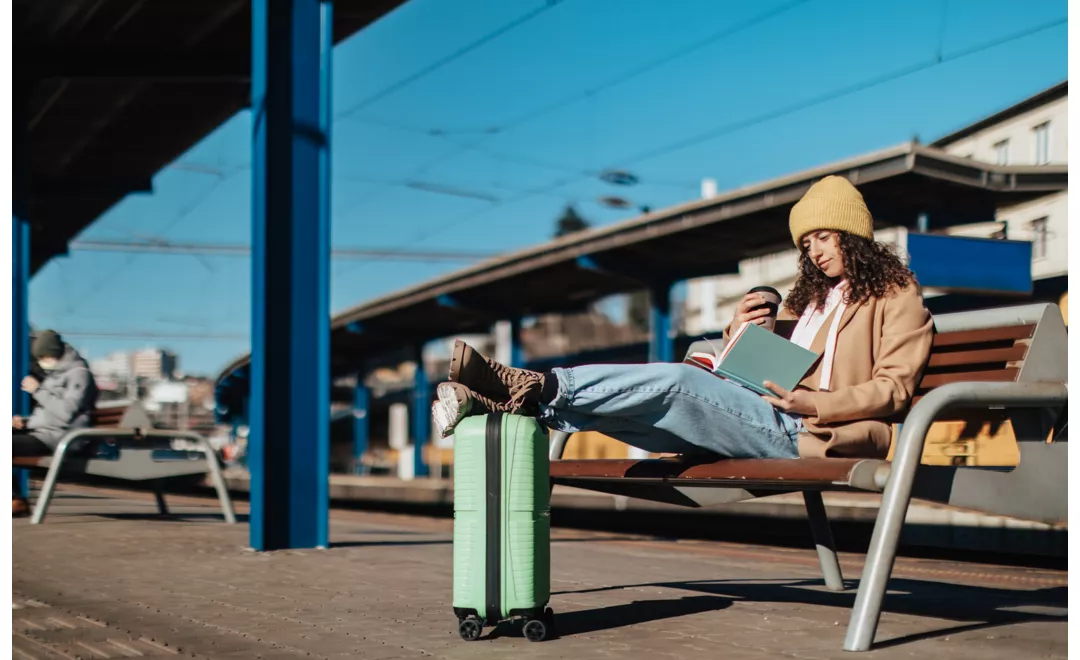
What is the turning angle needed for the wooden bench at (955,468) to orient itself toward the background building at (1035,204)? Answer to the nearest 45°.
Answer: approximately 135° to its right

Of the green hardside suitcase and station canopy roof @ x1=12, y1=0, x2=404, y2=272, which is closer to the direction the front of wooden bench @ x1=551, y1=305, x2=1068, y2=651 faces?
the green hardside suitcase

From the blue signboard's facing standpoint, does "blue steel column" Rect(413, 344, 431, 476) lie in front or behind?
behind

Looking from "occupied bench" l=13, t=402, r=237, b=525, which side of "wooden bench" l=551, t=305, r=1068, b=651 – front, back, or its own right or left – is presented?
right

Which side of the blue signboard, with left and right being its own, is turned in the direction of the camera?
front

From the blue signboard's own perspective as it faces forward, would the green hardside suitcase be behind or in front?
in front

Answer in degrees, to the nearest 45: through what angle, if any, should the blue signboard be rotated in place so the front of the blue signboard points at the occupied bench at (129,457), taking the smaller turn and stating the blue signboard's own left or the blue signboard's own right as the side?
approximately 45° to the blue signboard's own right

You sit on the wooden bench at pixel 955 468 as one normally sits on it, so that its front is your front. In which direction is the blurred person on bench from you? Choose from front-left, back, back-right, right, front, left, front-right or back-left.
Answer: right

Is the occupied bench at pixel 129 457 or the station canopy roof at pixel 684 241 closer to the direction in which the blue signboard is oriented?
the occupied bench

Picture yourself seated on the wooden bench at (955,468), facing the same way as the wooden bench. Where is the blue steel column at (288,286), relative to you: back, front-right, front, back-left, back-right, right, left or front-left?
right

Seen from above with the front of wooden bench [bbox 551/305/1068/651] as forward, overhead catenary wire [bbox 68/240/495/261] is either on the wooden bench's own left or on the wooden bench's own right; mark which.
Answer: on the wooden bench's own right

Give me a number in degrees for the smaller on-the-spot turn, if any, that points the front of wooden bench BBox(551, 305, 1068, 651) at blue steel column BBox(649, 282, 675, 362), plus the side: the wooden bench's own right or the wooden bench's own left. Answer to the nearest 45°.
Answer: approximately 135° to the wooden bench's own right

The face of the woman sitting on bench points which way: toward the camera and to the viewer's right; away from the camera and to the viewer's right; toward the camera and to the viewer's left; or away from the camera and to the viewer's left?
toward the camera and to the viewer's left

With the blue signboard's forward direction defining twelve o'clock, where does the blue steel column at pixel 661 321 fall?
The blue steel column is roughly at 5 o'clock from the blue signboard.

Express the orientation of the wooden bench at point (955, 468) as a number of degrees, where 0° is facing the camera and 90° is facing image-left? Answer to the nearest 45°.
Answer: approximately 45°

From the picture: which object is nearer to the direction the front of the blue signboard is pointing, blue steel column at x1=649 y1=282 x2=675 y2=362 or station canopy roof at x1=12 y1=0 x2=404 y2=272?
the station canopy roof
